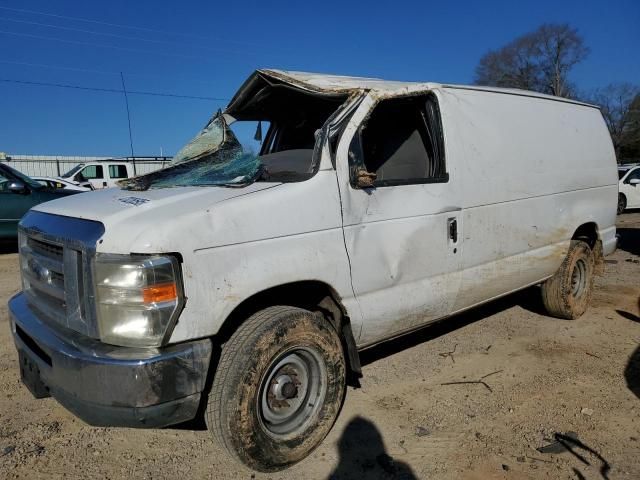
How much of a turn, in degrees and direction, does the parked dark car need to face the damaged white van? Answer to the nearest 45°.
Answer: approximately 90° to its right

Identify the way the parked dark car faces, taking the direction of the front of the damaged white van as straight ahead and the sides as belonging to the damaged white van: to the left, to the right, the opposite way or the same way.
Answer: the opposite way

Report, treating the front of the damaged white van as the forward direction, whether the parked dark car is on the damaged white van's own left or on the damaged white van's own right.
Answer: on the damaged white van's own right

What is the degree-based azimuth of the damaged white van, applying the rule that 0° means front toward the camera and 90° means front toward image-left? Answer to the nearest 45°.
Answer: approximately 45°

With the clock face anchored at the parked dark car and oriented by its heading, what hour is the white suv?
The white suv is roughly at 12 o'clock from the parked dark car.

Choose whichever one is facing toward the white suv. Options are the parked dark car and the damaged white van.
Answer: the parked dark car

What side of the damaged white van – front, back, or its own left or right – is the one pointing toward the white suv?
back

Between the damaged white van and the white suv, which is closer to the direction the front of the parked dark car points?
the white suv
